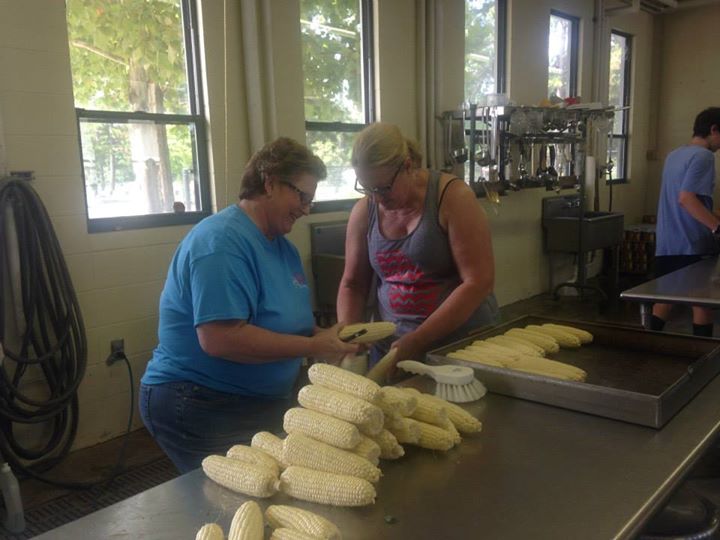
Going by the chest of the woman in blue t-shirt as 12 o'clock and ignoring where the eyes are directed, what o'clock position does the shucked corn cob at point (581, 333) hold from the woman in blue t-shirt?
The shucked corn cob is roughly at 12 o'clock from the woman in blue t-shirt.

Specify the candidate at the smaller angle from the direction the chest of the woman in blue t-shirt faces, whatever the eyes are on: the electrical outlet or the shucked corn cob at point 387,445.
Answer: the shucked corn cob

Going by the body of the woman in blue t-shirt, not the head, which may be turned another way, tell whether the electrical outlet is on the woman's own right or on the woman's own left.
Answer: on the woman's own left

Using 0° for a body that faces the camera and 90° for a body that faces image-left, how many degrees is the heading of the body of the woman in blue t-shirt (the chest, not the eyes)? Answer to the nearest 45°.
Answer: approximately 270°

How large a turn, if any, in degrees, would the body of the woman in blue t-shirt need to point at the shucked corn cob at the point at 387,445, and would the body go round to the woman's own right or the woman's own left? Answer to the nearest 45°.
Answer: approximately 45° to the woman's own right

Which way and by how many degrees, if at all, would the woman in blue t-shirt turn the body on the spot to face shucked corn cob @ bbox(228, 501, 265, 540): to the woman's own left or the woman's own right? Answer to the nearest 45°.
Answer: approximately 90° to the woman's own right

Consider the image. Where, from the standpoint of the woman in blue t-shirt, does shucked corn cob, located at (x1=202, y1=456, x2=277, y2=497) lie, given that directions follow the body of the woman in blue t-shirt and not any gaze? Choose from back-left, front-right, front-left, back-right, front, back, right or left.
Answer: right

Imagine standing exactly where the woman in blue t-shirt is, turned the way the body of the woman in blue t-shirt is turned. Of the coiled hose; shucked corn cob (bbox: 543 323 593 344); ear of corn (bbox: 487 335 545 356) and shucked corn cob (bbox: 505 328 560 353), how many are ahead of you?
3

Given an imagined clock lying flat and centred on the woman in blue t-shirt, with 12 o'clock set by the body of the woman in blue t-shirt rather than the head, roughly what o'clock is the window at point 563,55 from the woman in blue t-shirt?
The window is roughly at 10 o'clock from the woman in blue t-shirt.

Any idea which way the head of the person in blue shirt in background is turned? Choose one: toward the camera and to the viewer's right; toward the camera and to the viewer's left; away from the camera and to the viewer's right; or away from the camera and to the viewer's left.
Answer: away from the camera and to the viewer's right

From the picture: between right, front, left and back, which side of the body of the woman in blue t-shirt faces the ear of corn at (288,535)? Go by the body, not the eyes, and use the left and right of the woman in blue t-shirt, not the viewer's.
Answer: right

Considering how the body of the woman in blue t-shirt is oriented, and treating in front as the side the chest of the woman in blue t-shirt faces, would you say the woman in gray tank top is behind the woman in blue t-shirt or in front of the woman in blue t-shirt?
in front

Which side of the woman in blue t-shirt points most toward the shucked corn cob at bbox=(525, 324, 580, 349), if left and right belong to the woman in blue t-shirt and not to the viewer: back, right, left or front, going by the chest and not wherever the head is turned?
front

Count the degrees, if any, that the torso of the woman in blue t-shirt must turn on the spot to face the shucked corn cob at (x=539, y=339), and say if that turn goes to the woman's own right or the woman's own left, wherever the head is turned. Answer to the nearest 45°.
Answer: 0° — they already face it

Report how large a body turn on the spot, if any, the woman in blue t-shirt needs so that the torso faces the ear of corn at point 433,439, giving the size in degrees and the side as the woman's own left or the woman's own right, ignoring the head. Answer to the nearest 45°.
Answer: approximately 45° to the woman's own right
